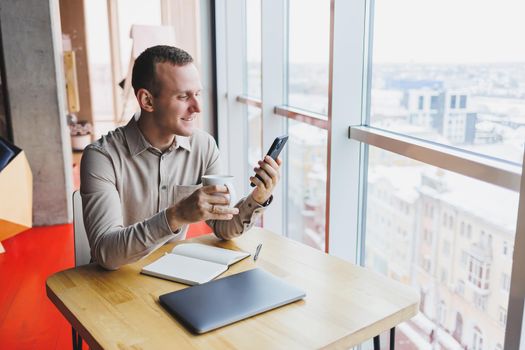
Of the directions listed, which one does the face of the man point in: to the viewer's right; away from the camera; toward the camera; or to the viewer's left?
to the viewer's right

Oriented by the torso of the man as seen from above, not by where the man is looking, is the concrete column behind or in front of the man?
behind

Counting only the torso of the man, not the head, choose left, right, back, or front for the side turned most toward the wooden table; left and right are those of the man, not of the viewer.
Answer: front

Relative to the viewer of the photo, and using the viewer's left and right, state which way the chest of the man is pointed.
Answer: facing the viewer and to the right of the viewer

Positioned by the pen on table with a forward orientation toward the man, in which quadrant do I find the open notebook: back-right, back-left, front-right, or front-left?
front-left

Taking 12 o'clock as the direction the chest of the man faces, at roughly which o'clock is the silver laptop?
The silver laptop is roughly at 1 o'clock from the man.

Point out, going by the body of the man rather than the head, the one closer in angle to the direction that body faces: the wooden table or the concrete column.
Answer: the wooden table

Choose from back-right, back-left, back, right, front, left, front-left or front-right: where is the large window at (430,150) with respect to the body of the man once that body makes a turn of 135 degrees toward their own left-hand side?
right
